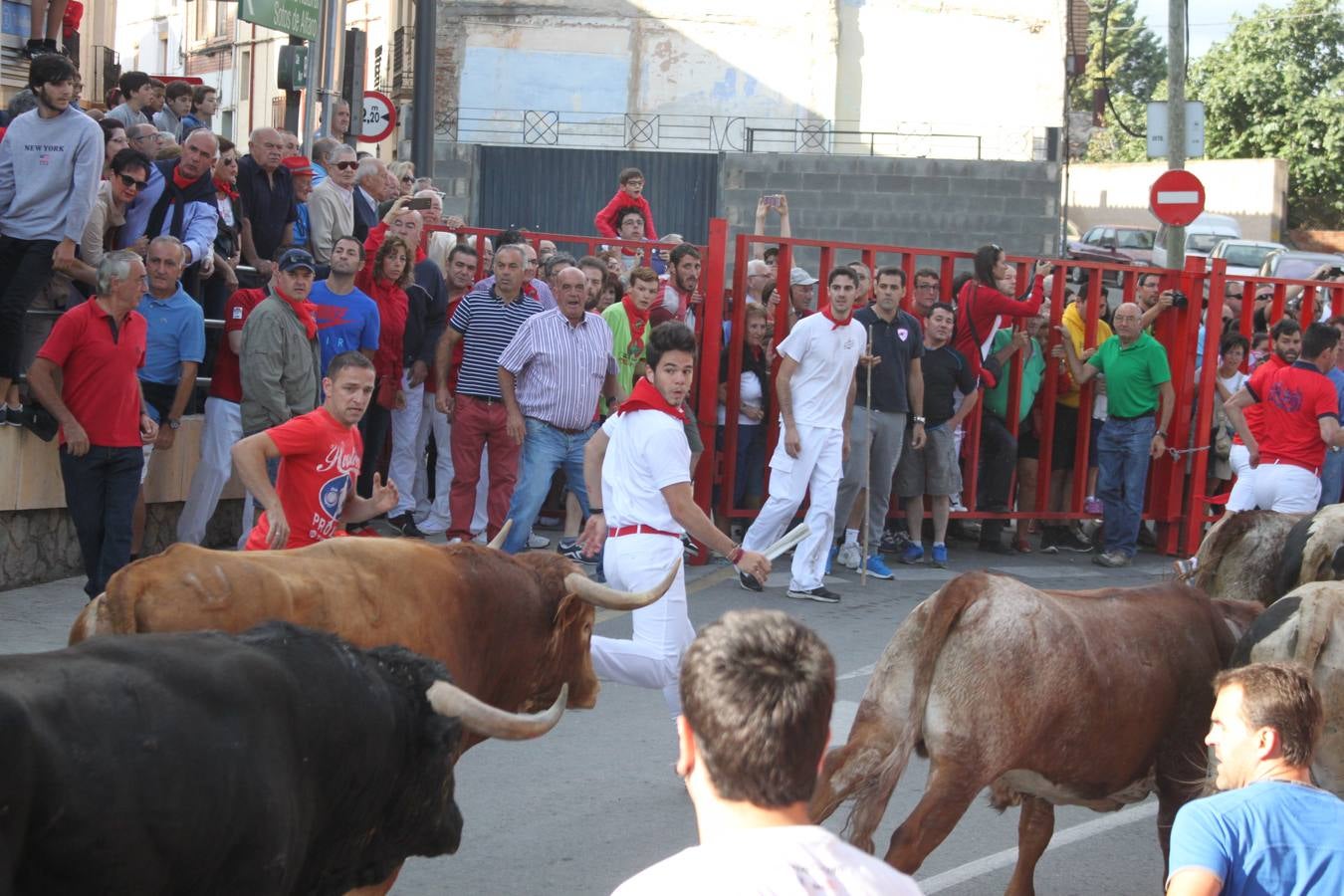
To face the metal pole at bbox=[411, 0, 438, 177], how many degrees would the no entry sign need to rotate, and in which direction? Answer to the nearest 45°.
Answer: approximately 45° to its right

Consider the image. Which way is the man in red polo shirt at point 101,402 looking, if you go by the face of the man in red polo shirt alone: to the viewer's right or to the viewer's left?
to the viewer's right

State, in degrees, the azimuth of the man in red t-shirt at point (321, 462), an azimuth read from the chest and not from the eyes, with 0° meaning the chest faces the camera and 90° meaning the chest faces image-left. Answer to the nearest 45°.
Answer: approximately 315°

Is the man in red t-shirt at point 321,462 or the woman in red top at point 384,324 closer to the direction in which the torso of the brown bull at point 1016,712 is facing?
the woman in red top

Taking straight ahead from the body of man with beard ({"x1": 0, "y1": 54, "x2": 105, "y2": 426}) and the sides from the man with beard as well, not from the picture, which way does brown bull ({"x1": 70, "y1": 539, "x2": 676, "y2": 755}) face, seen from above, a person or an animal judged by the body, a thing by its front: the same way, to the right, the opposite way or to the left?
to the left

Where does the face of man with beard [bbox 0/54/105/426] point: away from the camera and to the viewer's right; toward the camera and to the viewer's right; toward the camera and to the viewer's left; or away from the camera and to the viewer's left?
toward the camera and to the viewer's right

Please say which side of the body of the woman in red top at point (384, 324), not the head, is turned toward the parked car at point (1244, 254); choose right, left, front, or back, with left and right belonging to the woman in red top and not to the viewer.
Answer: left

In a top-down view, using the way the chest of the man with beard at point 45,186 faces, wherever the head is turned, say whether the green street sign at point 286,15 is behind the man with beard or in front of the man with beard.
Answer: behind

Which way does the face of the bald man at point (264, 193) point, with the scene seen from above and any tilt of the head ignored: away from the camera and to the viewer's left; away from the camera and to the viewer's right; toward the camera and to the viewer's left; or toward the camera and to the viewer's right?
toward the camera and to the viewer's right

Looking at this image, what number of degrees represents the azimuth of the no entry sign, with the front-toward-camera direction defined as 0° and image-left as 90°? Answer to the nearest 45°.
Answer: approximately 0°

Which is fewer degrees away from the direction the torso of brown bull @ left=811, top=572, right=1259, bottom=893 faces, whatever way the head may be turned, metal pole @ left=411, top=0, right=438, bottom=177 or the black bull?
the metal pole
